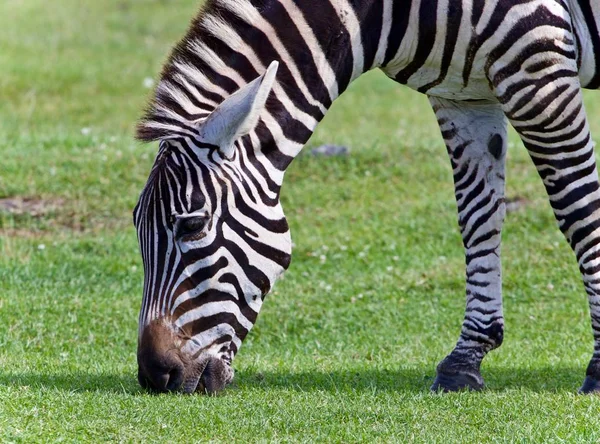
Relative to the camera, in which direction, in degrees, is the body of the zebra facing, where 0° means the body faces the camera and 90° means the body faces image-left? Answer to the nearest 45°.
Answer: approximately 90°
